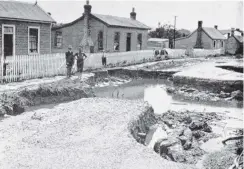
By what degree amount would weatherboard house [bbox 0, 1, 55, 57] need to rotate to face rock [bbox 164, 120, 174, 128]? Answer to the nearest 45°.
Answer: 0° — it already faces it

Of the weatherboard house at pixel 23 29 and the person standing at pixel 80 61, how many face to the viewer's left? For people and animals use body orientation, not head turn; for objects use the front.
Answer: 0

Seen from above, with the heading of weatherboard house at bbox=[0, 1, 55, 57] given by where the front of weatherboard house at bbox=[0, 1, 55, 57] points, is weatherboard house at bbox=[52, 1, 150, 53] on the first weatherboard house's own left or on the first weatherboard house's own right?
on the first weatherboard house's own left

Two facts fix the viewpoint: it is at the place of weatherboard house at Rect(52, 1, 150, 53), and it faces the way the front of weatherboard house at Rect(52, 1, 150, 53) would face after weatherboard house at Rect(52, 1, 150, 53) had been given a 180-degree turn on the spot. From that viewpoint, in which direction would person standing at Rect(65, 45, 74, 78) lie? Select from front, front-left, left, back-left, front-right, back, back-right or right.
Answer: back-left

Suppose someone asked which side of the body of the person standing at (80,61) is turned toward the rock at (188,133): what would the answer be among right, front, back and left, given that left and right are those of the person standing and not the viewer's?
front

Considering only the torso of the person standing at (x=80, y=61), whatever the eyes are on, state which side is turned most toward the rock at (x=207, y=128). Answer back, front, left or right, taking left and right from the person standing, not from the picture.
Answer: front

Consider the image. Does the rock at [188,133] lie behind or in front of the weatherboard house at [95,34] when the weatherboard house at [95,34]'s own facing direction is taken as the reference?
in front

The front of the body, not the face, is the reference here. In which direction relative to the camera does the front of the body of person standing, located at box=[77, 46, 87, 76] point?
toward the camera

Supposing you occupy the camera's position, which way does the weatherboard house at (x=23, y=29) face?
facing the viewer and to the right of the viewer

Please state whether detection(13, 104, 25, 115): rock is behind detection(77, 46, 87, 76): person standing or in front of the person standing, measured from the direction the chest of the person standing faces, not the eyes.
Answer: in front

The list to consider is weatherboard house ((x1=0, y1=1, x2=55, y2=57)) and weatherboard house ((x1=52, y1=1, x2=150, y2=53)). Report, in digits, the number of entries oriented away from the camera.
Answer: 0

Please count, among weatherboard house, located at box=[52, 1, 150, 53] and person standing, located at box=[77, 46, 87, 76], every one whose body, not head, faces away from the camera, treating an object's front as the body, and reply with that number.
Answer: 0

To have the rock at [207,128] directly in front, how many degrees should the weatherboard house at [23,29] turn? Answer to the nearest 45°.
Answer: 0° — it already faces it

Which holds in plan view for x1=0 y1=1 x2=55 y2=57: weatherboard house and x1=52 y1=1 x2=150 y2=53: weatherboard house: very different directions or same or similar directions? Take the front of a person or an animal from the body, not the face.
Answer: same or similar directions
